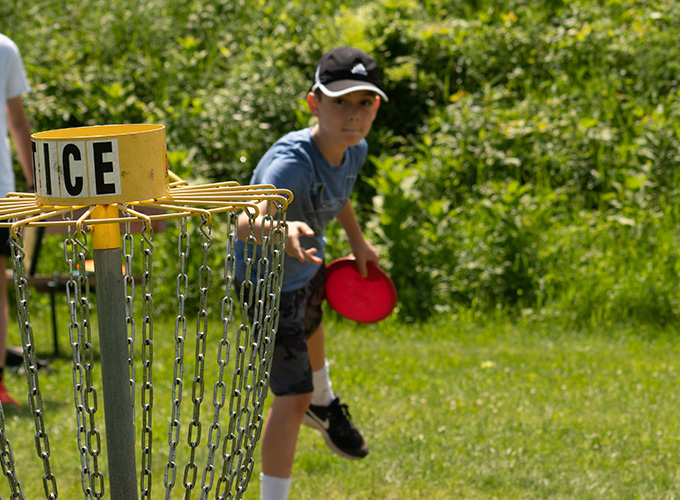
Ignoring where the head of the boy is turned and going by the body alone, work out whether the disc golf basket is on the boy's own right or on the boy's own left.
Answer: on the boy's own right
